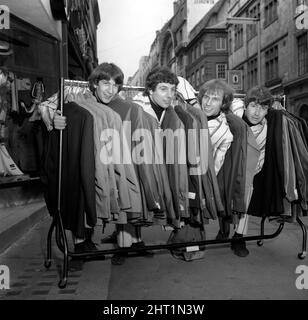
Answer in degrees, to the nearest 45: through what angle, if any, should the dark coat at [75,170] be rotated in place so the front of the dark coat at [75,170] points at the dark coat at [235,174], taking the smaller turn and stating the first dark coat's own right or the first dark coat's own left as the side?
approximately 135° to the first dark coat's own left

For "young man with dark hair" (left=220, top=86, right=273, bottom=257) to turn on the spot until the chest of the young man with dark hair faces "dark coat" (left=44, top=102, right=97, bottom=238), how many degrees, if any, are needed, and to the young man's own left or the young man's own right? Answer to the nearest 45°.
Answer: approximately 45° to the young man's own right

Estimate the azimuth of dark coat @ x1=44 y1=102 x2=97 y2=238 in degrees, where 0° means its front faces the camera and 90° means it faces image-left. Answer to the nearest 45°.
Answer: approximately 45°

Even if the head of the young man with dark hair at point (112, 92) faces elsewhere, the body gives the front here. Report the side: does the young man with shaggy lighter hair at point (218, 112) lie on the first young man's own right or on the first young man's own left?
on the first young man's own left

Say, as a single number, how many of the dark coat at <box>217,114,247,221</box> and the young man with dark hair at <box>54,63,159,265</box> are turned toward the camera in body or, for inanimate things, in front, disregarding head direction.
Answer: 1

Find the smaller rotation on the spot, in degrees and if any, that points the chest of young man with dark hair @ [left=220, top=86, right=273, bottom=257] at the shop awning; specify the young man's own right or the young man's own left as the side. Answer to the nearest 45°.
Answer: approximately 135° to the young man's own right

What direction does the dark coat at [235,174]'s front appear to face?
to the viewer's left

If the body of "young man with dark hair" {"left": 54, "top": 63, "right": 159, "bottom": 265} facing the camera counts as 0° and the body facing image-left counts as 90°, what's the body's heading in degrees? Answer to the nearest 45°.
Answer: approximately 0°
